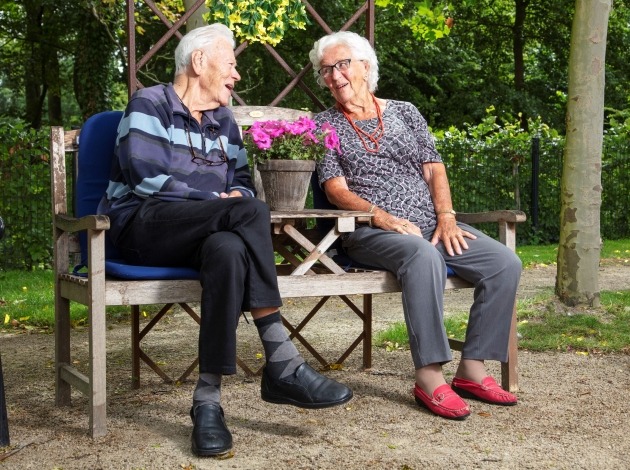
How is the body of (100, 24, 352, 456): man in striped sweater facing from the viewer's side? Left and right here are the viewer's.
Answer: facing the viewer and to the right of the viewer

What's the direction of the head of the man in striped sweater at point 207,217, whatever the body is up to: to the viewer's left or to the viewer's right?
to the viewer's right

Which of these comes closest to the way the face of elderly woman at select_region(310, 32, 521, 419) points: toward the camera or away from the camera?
toward the camera

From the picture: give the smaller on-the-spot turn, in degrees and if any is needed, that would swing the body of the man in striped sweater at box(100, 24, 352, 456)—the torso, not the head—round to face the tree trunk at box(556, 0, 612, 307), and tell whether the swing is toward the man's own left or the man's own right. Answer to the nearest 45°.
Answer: approximately 90° to the man's own left

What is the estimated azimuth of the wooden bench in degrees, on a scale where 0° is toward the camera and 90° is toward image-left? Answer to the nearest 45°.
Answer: approximately 315°

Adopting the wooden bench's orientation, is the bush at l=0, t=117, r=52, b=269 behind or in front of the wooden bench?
behind
